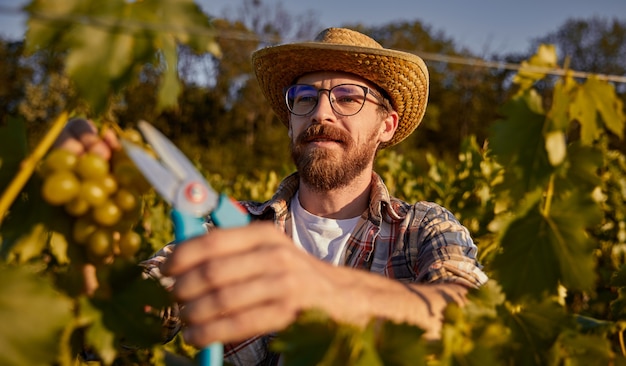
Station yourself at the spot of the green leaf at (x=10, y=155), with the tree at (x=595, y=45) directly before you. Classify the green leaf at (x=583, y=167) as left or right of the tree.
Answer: right

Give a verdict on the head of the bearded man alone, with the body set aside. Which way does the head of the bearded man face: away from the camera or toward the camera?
toward the camera

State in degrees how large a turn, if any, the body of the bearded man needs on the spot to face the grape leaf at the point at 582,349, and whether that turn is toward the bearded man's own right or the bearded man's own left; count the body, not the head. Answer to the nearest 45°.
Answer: approximately 90° to the bearded man's own left

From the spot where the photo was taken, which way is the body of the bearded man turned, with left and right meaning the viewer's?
facing the viewer and to the left of the viewer

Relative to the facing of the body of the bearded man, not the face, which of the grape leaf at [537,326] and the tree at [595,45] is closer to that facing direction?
the grape leaf

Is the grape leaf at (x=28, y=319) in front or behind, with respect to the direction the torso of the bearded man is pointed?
in front

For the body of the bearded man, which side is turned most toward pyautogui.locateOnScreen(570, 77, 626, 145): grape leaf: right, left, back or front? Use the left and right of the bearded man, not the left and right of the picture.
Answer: left
